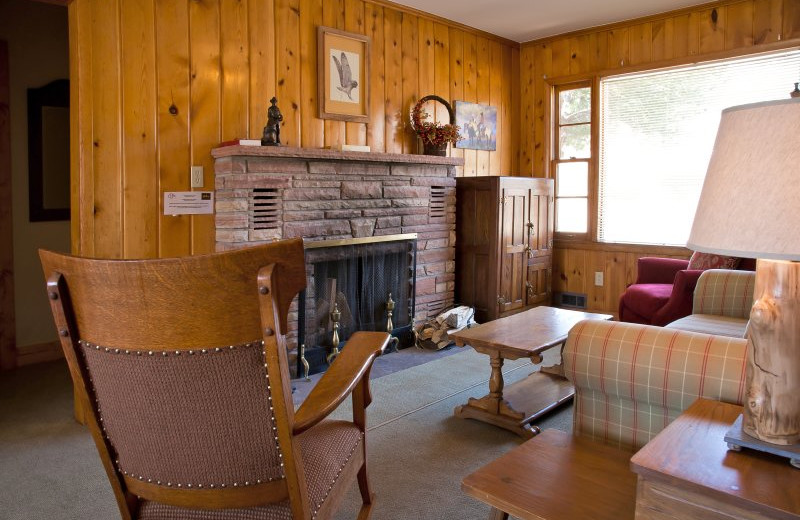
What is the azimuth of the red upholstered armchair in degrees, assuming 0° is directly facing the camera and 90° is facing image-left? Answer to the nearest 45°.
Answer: approximately 45°

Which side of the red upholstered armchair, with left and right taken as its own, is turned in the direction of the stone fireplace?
front

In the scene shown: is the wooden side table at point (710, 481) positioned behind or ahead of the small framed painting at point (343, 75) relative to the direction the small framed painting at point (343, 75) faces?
ahead

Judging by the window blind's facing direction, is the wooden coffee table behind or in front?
in front

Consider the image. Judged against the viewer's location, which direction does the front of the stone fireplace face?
facing the viewer and to the right of the viewer
